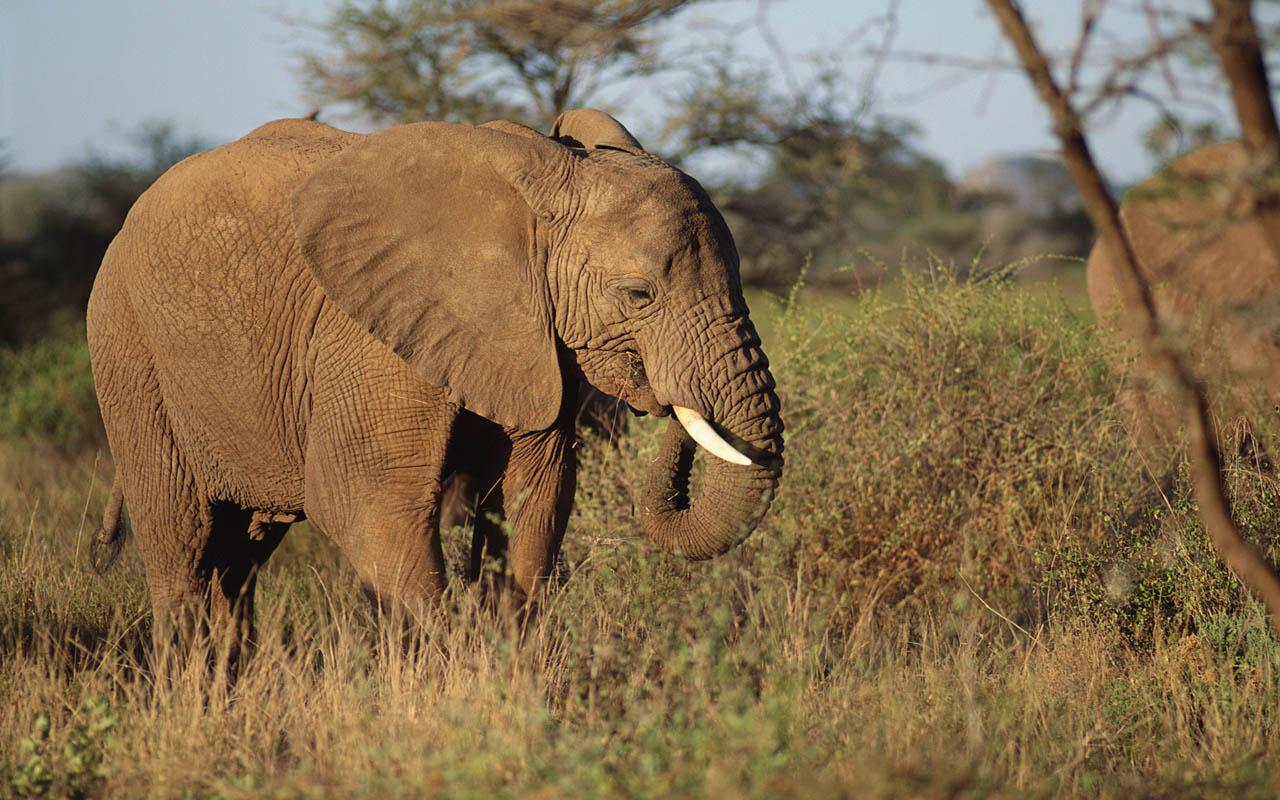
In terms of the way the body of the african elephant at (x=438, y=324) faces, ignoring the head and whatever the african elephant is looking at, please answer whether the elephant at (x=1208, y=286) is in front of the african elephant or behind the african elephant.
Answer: in front

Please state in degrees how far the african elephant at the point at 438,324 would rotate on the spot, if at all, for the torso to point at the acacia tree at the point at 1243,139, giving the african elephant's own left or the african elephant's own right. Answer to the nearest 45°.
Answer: approximately 45° to the african elephant's own right

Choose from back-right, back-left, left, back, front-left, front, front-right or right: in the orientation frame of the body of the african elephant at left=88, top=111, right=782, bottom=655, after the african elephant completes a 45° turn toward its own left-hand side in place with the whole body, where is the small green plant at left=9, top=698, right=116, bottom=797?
back

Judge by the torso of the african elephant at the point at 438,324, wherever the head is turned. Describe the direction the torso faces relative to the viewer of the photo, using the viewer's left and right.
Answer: facing to the right of the viewer

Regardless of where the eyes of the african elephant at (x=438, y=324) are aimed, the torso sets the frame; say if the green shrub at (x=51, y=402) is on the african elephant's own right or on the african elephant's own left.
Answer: on the african elephant's own left

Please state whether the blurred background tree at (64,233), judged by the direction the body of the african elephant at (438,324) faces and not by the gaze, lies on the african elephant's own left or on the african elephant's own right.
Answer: on the african elephant's own left

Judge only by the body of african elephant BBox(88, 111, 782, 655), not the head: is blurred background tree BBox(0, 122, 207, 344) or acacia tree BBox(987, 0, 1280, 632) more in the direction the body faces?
the acacia tree
